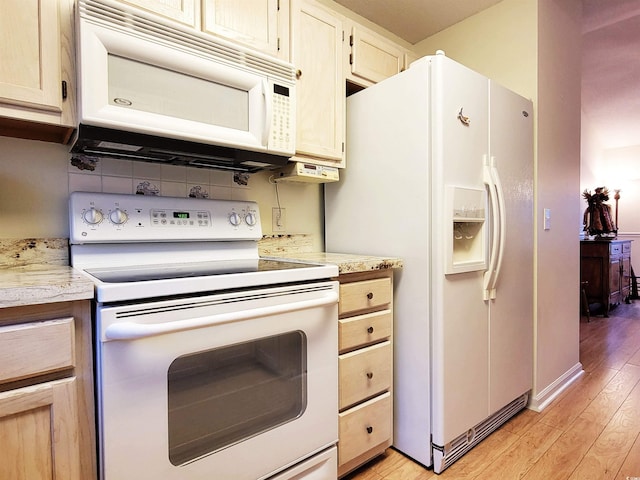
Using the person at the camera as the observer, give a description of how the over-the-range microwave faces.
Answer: facing the viewer and to the right of the viewer

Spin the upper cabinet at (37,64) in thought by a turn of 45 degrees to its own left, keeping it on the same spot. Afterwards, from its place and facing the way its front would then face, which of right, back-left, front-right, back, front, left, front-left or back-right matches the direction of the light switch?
front-left

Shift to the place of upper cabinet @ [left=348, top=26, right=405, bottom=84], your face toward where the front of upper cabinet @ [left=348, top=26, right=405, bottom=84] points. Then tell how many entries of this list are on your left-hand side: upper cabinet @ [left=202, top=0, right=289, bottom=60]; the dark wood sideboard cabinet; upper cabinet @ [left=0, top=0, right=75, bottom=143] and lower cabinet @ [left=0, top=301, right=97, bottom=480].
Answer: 1

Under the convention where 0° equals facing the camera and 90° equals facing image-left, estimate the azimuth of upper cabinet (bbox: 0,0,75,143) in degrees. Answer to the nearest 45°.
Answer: approximately 0°

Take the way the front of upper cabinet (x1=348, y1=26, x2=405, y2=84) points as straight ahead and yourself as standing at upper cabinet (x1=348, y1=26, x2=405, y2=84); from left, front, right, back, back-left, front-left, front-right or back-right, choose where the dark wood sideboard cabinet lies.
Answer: left

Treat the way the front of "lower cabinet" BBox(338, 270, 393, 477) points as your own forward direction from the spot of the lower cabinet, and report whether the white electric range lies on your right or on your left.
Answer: on your right

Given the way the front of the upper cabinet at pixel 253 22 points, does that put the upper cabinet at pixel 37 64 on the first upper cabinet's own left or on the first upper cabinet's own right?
on the first upper cabinet's own right

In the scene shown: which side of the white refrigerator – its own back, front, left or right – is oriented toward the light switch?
left
